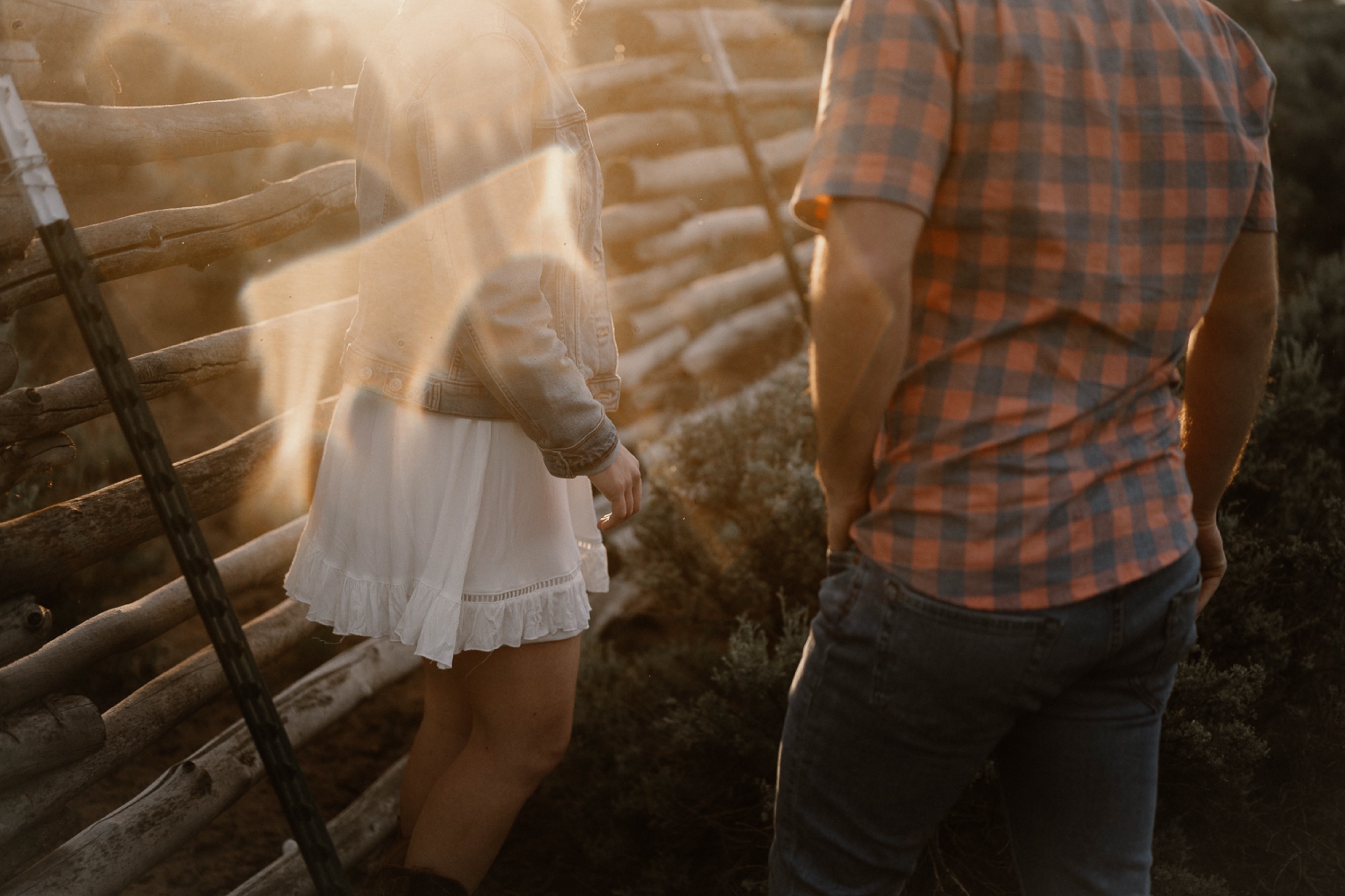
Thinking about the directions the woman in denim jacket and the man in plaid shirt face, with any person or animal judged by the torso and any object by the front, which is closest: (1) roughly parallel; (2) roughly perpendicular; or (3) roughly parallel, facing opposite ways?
roughly perpendicular

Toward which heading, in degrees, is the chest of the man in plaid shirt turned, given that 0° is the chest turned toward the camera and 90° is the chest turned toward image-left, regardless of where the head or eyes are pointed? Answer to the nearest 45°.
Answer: approximately 135°

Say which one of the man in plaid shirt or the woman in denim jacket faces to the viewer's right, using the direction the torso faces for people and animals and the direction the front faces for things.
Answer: the woman in denim jacket

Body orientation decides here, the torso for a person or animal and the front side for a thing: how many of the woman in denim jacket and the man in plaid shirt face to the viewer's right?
1

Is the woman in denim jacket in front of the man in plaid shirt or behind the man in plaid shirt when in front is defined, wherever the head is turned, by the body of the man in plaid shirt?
in front

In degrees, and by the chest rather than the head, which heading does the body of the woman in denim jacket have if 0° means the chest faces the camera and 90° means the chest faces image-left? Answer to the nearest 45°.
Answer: approximately 270°

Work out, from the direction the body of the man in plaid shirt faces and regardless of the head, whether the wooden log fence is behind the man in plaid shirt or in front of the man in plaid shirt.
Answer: in front
